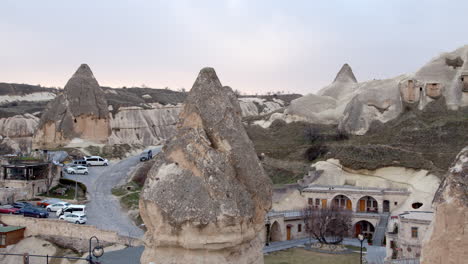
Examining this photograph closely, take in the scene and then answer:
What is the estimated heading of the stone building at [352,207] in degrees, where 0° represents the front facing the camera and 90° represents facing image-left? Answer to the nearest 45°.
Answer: approximately 0°

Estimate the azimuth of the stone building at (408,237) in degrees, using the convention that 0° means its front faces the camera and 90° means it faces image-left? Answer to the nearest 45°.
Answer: approximately 45°
